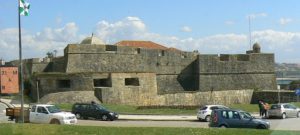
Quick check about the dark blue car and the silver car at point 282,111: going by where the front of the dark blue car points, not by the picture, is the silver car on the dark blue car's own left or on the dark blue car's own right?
on the dark blue car's own left

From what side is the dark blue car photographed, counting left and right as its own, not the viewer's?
right
